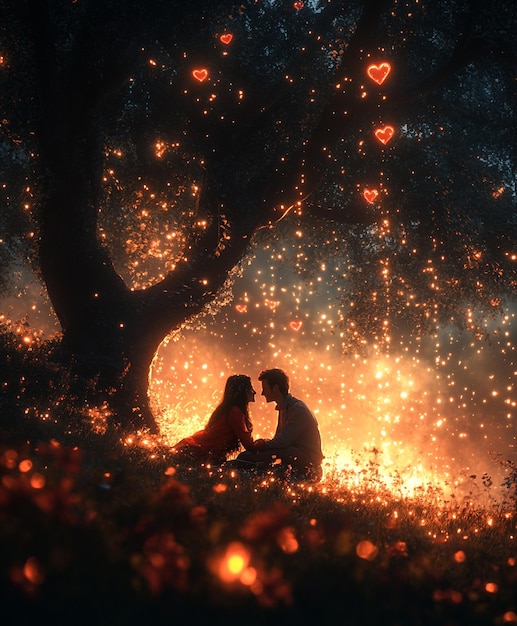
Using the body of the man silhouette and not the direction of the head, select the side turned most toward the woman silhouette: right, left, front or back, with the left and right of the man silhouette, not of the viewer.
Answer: front

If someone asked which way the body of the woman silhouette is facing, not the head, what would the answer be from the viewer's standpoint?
to the viewer's right

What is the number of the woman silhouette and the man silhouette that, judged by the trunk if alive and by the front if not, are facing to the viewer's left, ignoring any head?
1

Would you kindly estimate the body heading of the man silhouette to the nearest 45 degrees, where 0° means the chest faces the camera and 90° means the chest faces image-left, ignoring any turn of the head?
approximately 90°

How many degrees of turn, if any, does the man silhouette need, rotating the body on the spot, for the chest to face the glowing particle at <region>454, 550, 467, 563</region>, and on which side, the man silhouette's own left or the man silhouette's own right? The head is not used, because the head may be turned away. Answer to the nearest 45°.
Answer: approximately 90° to the man silhouette's own left

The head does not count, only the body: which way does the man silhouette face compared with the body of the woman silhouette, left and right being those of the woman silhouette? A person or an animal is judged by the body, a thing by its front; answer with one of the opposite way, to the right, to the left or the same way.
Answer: the opposite way

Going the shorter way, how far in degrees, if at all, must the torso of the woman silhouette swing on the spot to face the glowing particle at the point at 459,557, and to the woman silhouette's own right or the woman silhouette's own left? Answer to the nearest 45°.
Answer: approximately 90° to the woman silhouette's own right

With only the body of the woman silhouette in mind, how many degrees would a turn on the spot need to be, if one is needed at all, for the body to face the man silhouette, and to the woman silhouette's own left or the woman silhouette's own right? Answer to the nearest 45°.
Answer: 0° — they already face them
